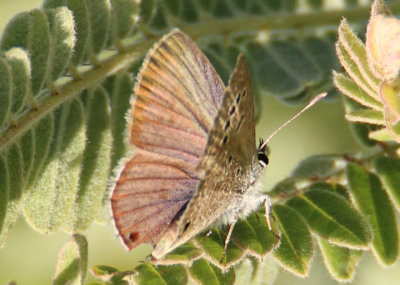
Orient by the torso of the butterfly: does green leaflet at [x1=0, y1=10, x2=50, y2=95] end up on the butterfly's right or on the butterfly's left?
on the butterfly's left

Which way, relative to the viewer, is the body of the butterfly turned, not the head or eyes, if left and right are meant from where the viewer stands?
facing away from the viewer and to the right of the viewer

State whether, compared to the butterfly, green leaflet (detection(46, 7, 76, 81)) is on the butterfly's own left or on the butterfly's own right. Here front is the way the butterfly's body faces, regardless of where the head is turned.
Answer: on the butterfly's own left
